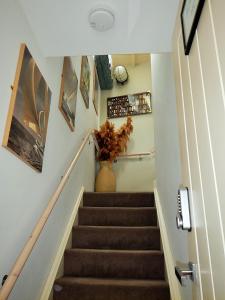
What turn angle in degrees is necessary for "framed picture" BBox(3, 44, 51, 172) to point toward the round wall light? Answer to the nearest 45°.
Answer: approximately 90° to its left

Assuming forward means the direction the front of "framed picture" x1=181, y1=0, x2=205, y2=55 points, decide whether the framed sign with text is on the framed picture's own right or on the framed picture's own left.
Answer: on the framed picture's own right

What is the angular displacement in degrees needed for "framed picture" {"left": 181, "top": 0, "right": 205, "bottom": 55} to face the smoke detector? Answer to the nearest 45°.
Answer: approximately 45° to its right

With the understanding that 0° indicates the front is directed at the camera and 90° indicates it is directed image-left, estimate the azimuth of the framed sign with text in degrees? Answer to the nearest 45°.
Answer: approximately 0°

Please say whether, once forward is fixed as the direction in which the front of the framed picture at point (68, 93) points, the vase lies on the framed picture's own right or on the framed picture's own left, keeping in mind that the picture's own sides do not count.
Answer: on the framed picture's own left

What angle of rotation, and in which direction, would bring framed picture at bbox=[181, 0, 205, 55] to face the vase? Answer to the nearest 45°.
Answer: approximately 45° to its right

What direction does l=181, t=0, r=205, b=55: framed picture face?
to the viewer's left

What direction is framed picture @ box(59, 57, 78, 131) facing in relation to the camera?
to the viewer's right

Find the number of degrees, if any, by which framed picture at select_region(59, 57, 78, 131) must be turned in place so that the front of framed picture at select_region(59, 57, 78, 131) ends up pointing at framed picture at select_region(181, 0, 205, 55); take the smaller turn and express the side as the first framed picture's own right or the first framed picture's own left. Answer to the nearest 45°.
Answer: approximately 90° to the first framed picture's own right

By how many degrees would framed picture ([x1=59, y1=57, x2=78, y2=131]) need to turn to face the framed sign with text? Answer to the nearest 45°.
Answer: approximately 45° to its left

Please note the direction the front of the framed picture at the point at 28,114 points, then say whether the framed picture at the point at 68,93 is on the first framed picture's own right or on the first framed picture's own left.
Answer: on the first framed picture's own left
